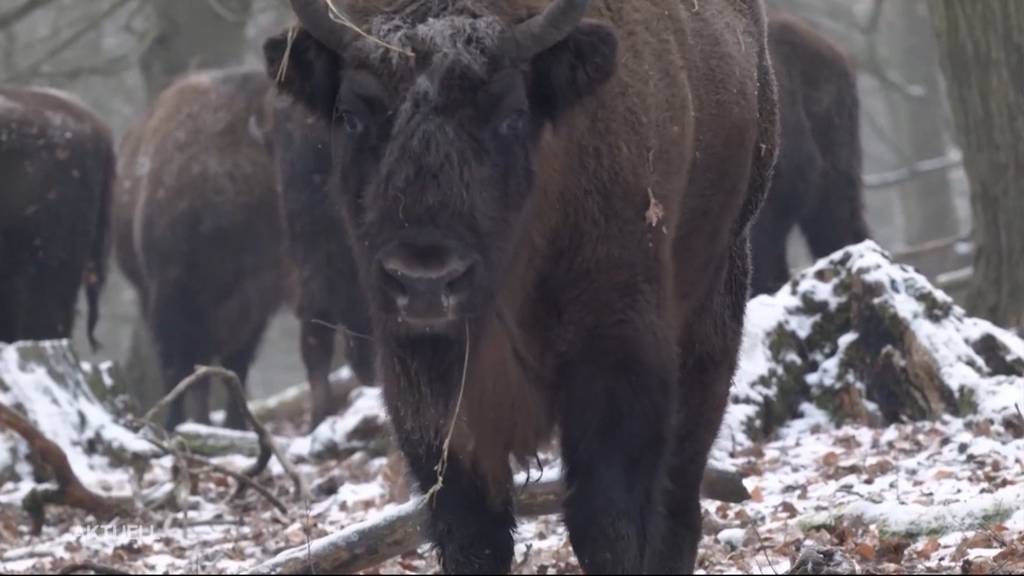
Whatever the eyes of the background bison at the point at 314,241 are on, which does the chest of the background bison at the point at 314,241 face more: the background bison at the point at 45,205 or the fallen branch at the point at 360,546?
the fallen branch

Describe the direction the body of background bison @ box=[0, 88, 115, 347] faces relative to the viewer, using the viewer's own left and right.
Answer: facing to the left of the viewer

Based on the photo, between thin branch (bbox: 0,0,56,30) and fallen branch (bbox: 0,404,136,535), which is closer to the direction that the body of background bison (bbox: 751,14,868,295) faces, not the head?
the thin branch
